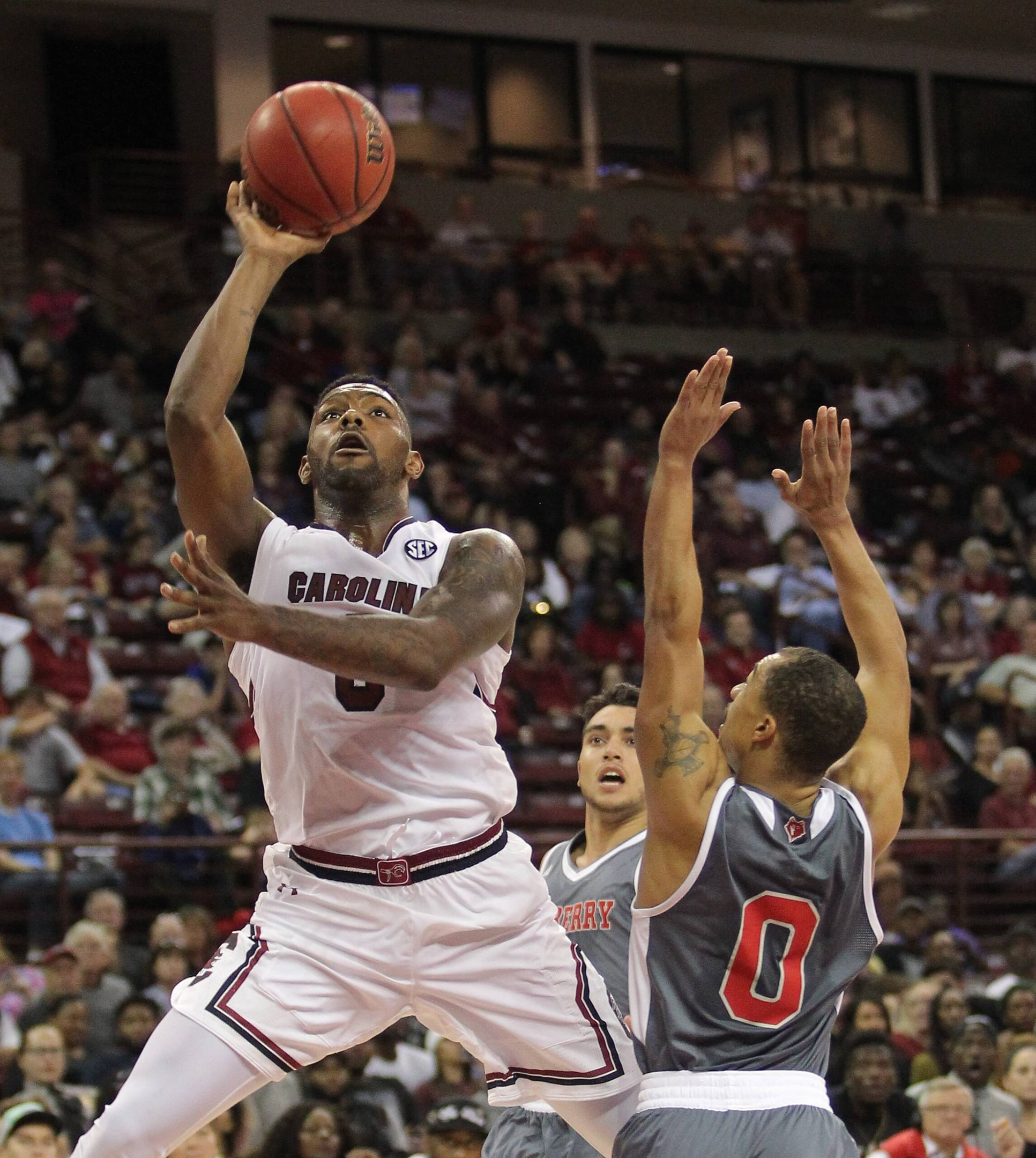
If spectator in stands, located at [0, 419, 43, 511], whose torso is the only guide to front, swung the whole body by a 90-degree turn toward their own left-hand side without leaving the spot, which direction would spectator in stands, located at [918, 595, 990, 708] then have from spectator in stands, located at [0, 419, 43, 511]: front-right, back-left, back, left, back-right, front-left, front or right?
front

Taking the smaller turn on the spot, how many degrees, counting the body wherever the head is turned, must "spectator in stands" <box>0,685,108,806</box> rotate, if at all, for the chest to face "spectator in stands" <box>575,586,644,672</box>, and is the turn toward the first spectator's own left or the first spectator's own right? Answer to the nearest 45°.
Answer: approximately 135° to the first spectator's own left

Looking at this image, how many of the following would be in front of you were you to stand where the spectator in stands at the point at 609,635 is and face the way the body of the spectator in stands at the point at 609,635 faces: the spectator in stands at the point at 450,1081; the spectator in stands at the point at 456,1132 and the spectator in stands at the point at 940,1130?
3

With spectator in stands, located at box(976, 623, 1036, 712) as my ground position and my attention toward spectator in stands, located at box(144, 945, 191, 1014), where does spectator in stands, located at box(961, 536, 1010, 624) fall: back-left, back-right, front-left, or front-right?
back-right
